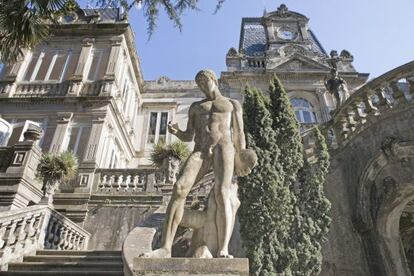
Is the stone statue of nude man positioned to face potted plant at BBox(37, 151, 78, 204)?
no

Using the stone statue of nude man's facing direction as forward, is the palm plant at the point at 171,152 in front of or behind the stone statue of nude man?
behind

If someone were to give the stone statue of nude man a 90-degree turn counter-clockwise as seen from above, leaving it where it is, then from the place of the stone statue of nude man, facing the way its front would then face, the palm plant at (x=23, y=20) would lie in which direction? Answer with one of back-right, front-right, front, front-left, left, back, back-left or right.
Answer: back

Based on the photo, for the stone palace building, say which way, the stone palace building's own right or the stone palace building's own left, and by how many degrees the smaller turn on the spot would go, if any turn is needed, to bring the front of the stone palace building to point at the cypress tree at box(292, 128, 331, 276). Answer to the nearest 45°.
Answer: approximately 45° to the stone palace building's own left

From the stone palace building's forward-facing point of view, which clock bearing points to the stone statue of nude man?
The stone statue of nude man is roughly at 11 o'clock from the stone palace building.

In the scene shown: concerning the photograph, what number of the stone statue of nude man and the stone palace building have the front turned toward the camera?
2

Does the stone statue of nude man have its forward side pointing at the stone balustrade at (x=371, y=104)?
no

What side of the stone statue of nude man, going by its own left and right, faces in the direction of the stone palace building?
back

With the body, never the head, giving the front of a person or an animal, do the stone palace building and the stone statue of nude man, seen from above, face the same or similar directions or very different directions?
same or similar directions

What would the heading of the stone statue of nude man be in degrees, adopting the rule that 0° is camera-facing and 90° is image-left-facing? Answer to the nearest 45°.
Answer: approximately 0°

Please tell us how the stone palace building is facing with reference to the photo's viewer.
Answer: facing the viewer
